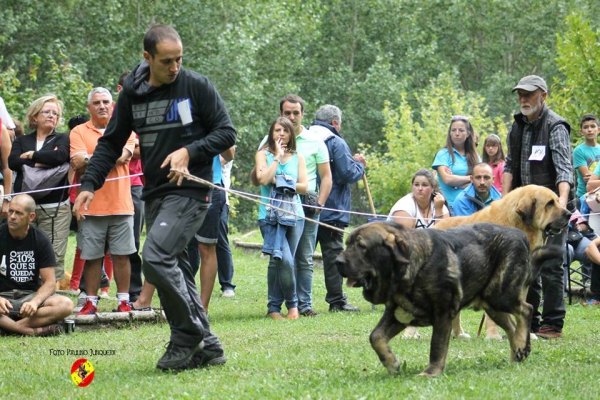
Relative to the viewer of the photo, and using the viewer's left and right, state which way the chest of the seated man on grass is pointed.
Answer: facing the viewer

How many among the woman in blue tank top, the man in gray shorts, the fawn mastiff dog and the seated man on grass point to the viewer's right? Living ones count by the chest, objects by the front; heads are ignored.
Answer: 1

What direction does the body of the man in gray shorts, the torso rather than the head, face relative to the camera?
toward the camera

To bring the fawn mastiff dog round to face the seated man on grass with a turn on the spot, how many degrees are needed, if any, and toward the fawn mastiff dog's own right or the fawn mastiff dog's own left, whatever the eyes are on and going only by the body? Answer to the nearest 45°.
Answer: approximately 180°

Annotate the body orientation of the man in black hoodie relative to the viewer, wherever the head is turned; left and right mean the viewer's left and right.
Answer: facing the viewer and to the left of the viewer

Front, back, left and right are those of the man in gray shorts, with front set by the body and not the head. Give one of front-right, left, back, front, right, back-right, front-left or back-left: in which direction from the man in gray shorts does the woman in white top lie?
left

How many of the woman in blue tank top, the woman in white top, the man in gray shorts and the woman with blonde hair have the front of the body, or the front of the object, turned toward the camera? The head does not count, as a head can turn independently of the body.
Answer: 4

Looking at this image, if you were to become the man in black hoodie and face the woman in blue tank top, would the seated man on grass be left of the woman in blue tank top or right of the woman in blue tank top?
left

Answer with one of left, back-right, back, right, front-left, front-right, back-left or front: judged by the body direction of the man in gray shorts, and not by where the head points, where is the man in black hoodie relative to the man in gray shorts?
front

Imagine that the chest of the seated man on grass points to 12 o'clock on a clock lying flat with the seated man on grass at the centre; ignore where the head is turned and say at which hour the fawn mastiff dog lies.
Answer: The fawn mastiff dog is roughly at 10 o'clock from the seated man on grass.

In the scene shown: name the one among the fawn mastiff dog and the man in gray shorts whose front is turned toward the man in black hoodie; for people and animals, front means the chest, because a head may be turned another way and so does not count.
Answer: the man in gray shorts

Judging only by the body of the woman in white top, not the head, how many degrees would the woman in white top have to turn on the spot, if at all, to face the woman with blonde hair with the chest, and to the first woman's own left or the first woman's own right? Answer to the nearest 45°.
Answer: approximately 90° to the first woman's own right

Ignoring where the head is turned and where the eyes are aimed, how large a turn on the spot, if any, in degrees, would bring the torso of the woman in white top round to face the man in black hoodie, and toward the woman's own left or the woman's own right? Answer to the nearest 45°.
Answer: approximately 45° to the woman's own right

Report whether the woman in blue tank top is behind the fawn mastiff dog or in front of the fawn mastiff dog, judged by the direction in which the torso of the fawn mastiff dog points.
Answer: behind

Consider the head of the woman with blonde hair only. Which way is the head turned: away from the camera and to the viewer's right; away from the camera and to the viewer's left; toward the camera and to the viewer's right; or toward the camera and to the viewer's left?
toward the camera and to the viewer's right

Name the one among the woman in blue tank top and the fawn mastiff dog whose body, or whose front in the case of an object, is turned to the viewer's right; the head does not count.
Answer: the fawn mastiff dog

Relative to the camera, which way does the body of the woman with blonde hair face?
toward the camera

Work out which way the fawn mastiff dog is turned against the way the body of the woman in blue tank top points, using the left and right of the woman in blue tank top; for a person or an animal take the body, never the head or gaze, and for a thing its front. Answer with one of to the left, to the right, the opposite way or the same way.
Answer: to the left
